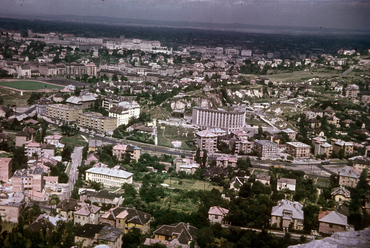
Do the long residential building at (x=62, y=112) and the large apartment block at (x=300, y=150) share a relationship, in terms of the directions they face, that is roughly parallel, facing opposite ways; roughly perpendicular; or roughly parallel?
roughly parallel

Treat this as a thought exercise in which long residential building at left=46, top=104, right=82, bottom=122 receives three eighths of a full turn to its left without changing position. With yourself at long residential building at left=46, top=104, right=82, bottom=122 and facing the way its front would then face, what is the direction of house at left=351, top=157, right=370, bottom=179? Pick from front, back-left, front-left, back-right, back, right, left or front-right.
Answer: front-right

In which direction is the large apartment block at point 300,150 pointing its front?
toward the camera

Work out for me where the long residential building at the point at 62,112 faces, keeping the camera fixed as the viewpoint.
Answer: facing the viewer and to the left of the viewer

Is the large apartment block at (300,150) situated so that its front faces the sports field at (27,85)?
no

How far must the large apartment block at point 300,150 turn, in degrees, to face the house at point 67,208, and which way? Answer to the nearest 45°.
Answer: approximately 45° to its right

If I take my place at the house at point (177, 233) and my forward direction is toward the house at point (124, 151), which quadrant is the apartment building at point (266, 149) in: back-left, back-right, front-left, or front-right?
front-right

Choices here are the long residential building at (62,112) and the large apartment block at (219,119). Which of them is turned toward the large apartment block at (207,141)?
the large apartment block at (219,119)

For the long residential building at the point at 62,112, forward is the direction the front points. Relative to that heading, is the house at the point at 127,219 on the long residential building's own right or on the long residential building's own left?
on the long residential building's own left

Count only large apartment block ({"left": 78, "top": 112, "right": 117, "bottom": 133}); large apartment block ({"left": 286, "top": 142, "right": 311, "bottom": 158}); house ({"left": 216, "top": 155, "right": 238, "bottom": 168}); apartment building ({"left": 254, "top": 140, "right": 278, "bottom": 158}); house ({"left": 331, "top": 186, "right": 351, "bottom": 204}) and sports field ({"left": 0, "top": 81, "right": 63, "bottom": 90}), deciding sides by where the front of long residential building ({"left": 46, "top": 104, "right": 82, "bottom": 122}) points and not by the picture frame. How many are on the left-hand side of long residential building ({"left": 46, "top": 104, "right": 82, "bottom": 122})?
5

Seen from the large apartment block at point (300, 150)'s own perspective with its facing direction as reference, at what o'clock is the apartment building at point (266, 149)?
The apartment building is roughly at 2 o'clock from the large apartment block.

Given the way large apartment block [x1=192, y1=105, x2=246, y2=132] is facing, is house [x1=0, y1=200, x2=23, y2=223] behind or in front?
in front

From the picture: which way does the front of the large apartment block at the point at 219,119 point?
toward the camera

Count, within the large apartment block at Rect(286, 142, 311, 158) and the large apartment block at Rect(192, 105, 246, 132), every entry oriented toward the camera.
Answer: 2

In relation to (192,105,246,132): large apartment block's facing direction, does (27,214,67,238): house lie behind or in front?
in front

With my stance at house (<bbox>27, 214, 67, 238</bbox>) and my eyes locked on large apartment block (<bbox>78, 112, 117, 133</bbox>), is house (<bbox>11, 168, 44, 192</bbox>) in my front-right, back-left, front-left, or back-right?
front-left

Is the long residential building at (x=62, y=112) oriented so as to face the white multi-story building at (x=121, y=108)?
no

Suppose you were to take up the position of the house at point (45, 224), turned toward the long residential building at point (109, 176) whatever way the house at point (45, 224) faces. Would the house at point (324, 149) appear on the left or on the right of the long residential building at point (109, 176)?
right

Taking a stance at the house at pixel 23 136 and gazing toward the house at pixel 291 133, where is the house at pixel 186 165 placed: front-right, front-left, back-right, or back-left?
front-right

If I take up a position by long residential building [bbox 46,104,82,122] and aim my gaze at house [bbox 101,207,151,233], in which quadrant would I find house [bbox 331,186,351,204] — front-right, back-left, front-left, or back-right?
front-left
